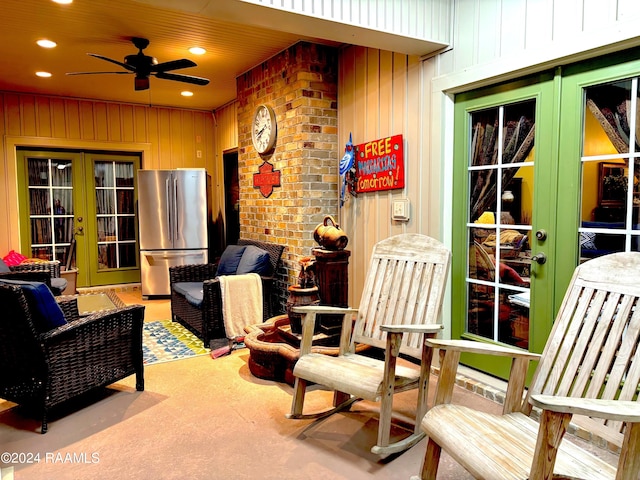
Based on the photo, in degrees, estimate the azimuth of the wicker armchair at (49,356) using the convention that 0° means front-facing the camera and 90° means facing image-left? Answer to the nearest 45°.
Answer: approximately 225°

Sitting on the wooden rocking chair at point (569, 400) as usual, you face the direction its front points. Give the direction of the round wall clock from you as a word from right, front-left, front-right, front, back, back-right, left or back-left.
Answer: right

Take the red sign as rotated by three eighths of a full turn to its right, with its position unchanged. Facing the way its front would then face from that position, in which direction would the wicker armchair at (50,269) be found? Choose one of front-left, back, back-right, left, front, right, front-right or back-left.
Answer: left

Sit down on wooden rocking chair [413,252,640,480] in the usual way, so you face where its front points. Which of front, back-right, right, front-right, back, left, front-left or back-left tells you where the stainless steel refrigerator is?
right

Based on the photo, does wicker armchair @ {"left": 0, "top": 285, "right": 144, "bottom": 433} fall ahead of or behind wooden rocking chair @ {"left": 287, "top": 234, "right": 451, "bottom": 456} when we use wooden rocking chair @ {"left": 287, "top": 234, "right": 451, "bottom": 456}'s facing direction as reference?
ahead

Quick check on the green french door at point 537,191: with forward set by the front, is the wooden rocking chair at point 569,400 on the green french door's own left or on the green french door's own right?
on the green french door's own left

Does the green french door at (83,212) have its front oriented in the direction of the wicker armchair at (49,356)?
yes

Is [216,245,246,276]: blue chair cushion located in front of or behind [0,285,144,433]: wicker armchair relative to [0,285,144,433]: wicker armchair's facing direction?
in front

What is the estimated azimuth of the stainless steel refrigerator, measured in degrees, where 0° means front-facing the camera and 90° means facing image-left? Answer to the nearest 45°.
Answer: approximately 0°

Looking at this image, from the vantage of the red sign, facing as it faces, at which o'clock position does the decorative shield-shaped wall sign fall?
The decorative shield-shaped wall sign is roughly at 3 o'clock from the red sign.

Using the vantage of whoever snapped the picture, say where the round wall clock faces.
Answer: facing the viewer and to the left of the viewer

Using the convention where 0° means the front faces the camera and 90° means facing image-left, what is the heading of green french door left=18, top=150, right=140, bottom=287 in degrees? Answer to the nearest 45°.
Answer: approximately 0°

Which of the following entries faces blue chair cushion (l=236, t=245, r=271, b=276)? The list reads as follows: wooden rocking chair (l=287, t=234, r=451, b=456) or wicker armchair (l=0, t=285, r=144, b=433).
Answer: the wicker armchair

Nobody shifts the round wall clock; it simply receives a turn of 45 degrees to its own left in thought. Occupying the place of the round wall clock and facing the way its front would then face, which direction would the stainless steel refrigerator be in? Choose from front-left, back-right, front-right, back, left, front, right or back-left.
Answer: back-right

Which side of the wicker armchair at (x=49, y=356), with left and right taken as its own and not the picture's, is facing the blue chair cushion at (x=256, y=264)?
front

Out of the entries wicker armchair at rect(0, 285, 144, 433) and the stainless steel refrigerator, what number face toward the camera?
1

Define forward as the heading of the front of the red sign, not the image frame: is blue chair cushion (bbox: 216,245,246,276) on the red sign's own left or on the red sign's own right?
on the red sign's own right

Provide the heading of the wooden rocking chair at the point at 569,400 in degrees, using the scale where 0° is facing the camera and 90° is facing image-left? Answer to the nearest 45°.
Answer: approximately 45°
